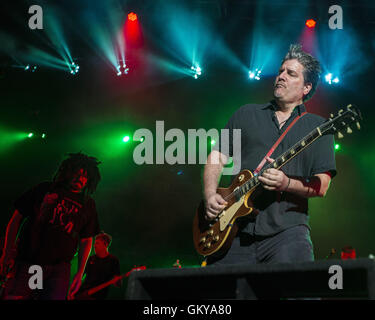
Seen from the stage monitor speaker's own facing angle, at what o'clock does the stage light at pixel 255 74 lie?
The stage light is roughly at 12 o'clock from the stage monitor speaker.

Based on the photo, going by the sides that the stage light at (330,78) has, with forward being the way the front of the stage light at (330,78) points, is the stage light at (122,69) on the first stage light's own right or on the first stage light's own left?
on the first stage light's own right

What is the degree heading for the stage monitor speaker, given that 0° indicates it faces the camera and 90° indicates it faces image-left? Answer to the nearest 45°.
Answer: approximately 180°

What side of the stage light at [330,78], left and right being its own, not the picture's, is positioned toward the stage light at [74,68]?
right

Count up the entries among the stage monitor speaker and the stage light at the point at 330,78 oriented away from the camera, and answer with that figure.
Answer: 1

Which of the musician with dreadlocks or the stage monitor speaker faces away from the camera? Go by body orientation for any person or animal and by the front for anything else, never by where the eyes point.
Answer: the stage monitor speaker

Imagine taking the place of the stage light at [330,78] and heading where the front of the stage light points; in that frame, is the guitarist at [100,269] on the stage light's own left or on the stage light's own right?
on the stage light's own right

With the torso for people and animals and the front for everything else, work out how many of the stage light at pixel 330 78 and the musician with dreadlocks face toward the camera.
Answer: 2

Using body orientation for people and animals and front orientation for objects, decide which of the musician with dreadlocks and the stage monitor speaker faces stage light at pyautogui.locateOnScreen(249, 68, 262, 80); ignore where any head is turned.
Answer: the stage monitor speaker
